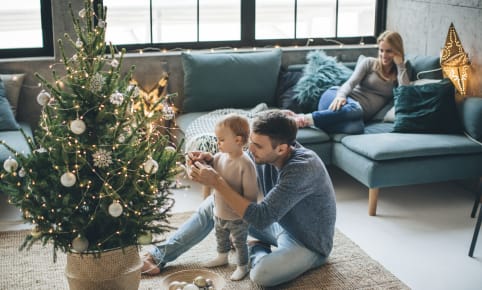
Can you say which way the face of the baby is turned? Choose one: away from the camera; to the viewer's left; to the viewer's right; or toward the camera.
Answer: to the viewer's left

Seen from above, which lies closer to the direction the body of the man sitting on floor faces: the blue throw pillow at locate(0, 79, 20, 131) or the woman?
the blue throw pillow

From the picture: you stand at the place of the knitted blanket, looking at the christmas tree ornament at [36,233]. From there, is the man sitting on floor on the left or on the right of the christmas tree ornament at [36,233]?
left

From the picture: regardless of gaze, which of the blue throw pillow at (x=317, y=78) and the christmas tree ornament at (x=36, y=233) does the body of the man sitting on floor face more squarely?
the christmas tree ornament

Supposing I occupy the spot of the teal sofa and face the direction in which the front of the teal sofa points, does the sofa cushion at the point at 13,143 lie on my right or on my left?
on my right

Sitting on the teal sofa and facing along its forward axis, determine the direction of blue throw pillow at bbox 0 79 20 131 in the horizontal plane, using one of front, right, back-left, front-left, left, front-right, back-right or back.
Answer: right

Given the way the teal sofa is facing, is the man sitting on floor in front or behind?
in front

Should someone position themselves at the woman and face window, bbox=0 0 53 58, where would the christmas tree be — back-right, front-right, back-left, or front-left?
front-left

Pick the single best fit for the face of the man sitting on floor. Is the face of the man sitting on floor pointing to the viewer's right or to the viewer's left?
to the viewer's left

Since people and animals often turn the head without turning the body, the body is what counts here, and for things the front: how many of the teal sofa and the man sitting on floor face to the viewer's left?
1

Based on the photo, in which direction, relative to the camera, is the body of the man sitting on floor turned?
to the viewer's left

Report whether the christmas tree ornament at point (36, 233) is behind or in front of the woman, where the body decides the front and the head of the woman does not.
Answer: in front

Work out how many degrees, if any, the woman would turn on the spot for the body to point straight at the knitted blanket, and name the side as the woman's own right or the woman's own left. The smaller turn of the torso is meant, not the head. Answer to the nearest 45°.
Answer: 0° — they already face it

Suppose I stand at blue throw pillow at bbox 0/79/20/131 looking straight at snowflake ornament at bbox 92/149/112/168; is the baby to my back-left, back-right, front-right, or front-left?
front-left

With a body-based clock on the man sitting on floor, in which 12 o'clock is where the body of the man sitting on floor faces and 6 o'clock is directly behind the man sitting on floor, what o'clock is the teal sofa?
The teal sofa is roughly at 4 o'clock from the man sitting on floor.

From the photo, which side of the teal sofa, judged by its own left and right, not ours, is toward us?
front

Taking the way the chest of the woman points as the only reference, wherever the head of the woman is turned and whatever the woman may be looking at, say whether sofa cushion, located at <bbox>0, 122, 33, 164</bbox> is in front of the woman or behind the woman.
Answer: in front

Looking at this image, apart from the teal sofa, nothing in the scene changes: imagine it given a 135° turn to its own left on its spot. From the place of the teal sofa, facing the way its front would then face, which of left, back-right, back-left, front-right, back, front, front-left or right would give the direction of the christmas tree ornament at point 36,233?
back
